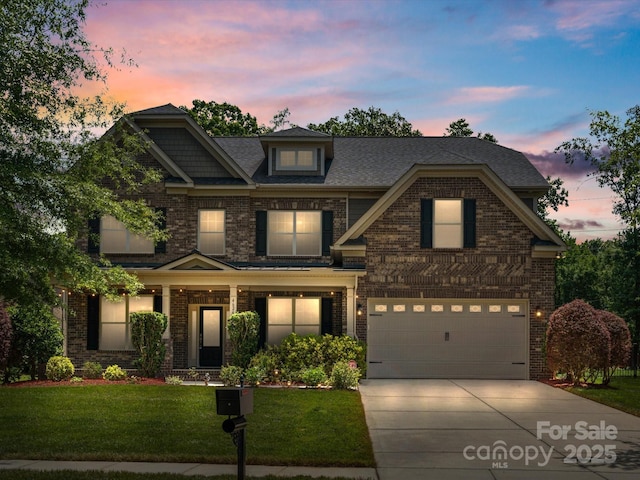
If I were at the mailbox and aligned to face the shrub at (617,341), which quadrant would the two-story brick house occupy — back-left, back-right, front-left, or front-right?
front-left

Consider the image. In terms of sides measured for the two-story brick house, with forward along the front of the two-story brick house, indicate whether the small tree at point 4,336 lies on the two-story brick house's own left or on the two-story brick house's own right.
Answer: on the two-story brick house's own right

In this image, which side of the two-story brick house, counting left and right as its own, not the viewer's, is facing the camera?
front

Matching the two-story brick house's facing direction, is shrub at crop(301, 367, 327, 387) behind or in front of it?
in front

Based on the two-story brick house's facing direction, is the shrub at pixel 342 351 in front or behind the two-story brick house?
in front

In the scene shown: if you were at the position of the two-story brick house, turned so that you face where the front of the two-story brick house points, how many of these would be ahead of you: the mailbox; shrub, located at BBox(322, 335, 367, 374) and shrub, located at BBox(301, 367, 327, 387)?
3

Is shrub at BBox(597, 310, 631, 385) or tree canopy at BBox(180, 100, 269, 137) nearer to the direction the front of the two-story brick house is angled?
the shrub

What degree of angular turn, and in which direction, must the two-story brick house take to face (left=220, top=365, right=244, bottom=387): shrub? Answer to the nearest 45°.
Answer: approximately 45° to its right

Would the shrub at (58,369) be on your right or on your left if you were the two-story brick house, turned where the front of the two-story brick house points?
on your right

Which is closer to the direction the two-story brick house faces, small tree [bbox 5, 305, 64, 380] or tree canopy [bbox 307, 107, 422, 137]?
the small tree

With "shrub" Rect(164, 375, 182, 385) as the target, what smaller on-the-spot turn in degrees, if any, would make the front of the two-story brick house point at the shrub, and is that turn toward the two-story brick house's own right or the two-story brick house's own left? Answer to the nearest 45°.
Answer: approximately 45° to the two-story brick house's own right

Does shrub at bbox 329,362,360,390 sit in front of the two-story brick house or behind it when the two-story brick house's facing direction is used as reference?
in front
